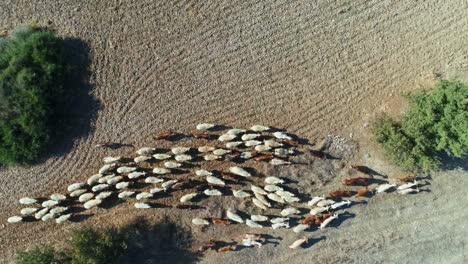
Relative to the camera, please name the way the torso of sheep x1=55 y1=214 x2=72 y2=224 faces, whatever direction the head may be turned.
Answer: to the viewer's right

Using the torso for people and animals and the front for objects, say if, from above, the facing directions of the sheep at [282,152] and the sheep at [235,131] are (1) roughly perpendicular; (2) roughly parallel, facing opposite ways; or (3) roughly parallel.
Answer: roughly parallel

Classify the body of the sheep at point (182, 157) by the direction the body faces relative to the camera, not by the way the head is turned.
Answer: to the viewer's right

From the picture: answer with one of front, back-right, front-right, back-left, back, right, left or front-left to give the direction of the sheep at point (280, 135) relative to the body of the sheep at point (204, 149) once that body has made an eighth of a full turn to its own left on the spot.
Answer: front-right

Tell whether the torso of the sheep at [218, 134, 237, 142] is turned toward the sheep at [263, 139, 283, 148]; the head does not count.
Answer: yes

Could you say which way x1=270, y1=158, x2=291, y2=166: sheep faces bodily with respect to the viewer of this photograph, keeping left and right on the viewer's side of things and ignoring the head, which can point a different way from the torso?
facing to the right of the viewer

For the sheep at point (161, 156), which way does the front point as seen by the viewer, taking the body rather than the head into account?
to the viewer's right

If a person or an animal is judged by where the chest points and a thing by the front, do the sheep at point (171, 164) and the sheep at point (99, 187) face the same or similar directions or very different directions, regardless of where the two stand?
same or similar directions

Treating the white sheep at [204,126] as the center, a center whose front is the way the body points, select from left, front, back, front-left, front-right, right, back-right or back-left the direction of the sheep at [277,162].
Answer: front

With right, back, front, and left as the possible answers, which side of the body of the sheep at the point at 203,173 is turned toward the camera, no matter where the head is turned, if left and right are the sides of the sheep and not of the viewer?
right

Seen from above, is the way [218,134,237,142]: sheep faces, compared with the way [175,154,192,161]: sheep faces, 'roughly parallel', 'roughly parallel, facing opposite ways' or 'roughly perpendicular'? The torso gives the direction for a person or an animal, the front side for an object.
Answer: roughly parallel

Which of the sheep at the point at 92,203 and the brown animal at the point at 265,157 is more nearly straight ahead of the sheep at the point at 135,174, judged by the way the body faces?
the brown animal
